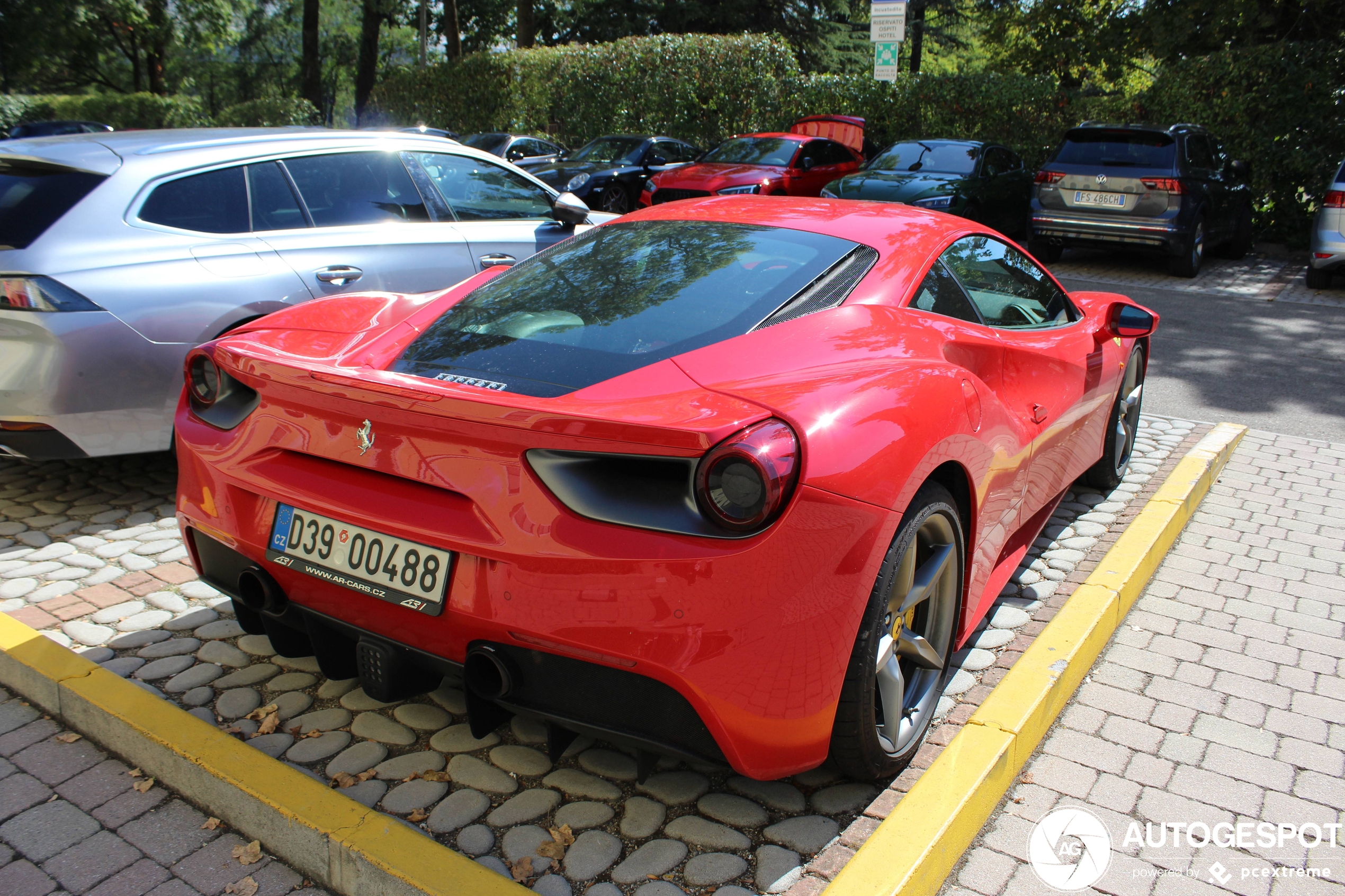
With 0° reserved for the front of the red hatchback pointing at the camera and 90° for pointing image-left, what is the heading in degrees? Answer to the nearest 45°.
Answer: approximately 45°

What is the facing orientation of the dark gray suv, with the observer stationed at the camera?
facing away from the viewer and to the right of the viewer

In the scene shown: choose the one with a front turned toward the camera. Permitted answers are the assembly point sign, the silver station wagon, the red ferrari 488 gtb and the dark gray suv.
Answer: the assembly point sign

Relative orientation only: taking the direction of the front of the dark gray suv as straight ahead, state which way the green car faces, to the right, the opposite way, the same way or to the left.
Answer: the opposite way

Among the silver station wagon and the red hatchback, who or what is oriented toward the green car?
the silver station wagon

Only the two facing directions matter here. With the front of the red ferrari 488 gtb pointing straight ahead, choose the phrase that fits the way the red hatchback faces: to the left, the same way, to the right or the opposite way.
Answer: the opposite way

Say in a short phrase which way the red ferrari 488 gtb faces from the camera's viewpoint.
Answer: facing away from the viewer and to the right of the viewer

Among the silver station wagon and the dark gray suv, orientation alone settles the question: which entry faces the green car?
the silver station wagon

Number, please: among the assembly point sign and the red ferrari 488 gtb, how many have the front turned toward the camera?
1

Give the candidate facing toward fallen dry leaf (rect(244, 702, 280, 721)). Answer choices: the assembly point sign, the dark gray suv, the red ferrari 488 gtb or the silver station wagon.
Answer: the assembly point sign

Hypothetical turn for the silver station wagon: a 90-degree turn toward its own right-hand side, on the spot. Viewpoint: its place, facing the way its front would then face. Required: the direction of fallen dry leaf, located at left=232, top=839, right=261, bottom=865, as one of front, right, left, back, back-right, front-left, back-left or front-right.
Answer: front-right

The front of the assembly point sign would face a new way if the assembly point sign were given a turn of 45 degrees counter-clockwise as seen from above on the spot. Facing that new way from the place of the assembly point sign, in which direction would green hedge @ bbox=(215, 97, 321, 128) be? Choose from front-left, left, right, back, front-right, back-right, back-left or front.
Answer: back
